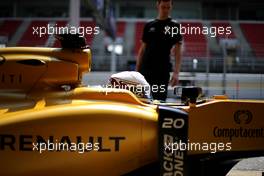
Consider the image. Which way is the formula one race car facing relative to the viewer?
to the viewer's right

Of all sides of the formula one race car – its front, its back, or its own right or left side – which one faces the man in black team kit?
left

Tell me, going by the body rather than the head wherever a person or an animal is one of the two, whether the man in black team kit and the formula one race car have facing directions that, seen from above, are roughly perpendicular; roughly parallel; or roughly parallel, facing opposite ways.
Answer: roughly perpendicular

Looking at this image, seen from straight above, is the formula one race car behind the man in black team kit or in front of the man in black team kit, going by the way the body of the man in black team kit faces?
in front

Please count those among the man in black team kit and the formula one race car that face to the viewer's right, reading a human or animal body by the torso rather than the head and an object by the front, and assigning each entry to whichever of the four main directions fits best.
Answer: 1

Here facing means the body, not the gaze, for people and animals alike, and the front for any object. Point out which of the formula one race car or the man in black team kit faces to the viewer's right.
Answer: the formula one race car

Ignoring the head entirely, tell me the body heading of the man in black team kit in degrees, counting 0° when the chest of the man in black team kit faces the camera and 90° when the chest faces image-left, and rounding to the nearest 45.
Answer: approximately 0°
